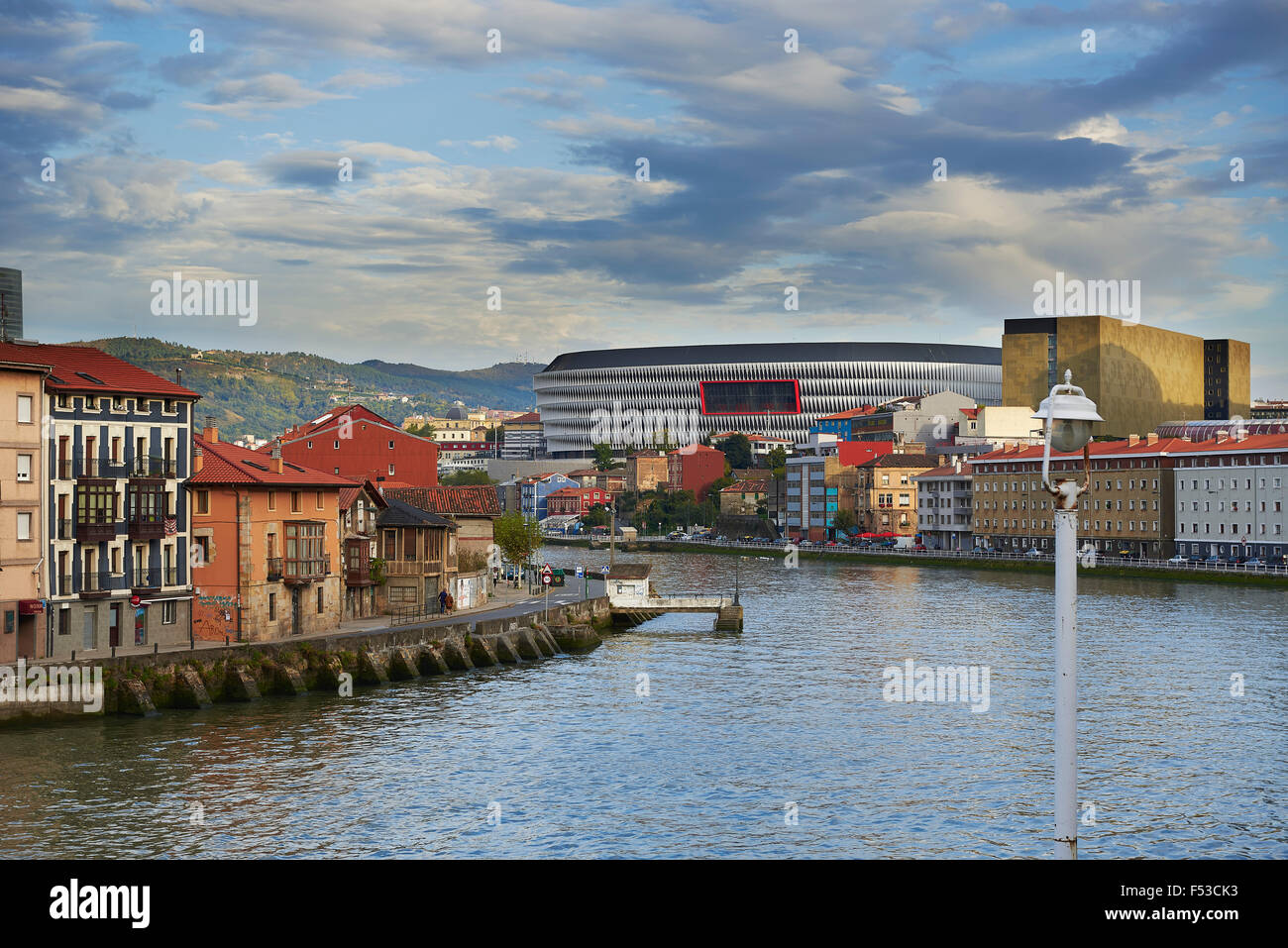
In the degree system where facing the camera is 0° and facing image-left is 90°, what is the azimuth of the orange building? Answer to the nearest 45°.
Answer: approximately 315°

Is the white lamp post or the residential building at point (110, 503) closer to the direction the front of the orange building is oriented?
the white lamp post

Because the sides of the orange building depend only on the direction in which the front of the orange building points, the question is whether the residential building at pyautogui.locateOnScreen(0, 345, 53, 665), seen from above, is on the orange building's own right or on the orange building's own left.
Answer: on the orange building's own right

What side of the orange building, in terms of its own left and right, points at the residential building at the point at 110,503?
right

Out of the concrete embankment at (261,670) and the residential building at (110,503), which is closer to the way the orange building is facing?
the concrete embankment

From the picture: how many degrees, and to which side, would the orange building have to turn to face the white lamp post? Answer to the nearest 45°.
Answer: approximately 45° to its right
